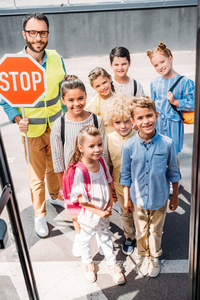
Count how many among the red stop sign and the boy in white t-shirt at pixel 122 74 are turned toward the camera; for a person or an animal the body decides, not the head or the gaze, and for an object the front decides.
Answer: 2

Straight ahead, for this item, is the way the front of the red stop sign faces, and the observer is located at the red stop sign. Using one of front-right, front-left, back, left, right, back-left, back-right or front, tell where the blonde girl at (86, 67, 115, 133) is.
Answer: left

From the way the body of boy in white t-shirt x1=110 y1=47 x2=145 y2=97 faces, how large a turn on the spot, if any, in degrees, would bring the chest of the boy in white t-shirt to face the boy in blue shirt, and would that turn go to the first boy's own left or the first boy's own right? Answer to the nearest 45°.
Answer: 0° — they already face them

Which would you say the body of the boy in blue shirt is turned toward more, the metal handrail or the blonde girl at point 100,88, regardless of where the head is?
the metal handrail

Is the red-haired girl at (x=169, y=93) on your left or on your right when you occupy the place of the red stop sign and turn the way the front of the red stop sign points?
on your left

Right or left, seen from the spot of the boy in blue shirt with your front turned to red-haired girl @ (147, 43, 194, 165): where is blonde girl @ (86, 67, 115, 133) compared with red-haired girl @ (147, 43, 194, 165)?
left

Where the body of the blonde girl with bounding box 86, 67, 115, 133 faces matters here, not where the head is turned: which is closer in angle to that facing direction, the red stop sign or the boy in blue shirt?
the boy in blue shirt

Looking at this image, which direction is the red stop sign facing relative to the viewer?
toward the camera

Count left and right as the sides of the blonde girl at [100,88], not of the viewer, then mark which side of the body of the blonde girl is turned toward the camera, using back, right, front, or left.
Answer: front

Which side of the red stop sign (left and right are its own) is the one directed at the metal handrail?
front

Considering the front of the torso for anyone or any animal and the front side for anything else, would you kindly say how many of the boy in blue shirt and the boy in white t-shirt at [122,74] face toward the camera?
2

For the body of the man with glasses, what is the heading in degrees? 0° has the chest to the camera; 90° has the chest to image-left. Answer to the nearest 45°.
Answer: approximately 0°

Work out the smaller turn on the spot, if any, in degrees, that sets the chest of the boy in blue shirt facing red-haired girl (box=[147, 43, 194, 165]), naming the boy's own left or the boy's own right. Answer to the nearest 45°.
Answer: approximately 180°

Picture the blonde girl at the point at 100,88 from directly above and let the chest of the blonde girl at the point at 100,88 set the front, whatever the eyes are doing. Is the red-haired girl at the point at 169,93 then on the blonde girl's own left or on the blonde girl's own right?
on the blonde girl's own left
